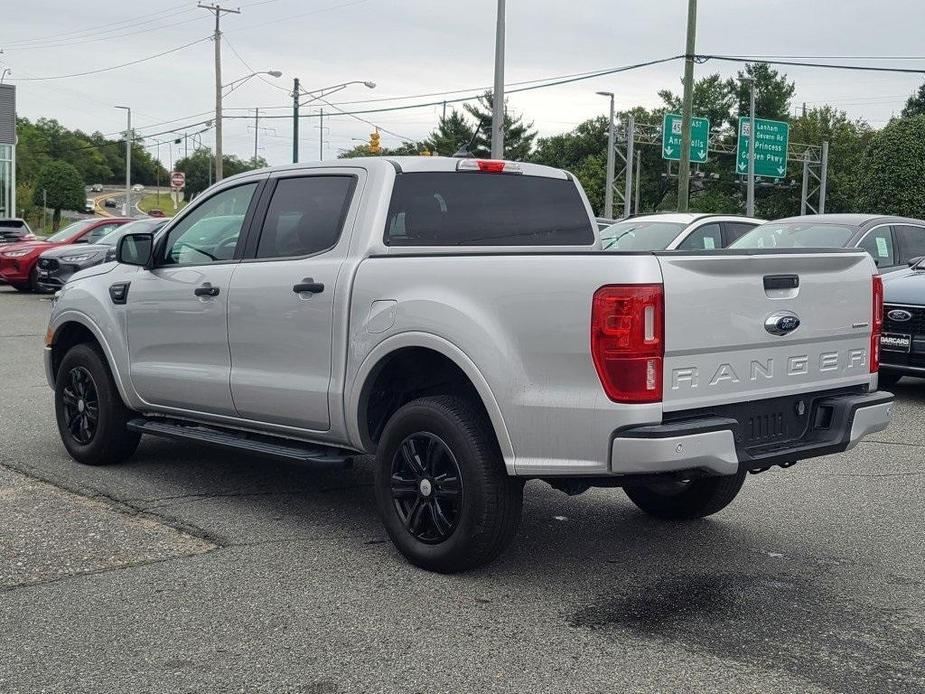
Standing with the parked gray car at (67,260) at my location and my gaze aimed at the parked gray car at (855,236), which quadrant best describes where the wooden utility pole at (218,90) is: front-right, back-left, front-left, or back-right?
back-left

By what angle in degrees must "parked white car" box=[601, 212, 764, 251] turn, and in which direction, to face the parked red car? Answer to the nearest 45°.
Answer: approximately 90° to its right

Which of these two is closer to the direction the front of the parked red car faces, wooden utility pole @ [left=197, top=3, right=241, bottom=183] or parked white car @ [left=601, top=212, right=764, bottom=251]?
the parked white car

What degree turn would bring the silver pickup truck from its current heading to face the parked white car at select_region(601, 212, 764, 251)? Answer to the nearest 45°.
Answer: approximately 45° to its right

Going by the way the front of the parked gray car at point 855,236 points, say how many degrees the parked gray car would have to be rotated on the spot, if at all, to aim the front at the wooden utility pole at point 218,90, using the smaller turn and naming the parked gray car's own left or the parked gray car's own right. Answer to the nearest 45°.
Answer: approximately 90° to the parked gray car's own right

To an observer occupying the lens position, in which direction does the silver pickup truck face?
facing away from the viewer and to the left of the viewer

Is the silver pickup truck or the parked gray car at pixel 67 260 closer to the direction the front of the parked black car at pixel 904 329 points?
the silver pickup truck

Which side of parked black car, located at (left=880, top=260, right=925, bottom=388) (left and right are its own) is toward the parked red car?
right

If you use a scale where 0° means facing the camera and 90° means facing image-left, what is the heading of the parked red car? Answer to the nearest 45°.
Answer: approximately 45°

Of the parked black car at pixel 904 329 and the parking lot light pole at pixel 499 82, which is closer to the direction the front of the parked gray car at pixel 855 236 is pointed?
the parked black car

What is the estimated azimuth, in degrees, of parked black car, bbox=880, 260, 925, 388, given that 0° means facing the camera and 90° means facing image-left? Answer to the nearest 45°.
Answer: approximately 45°
